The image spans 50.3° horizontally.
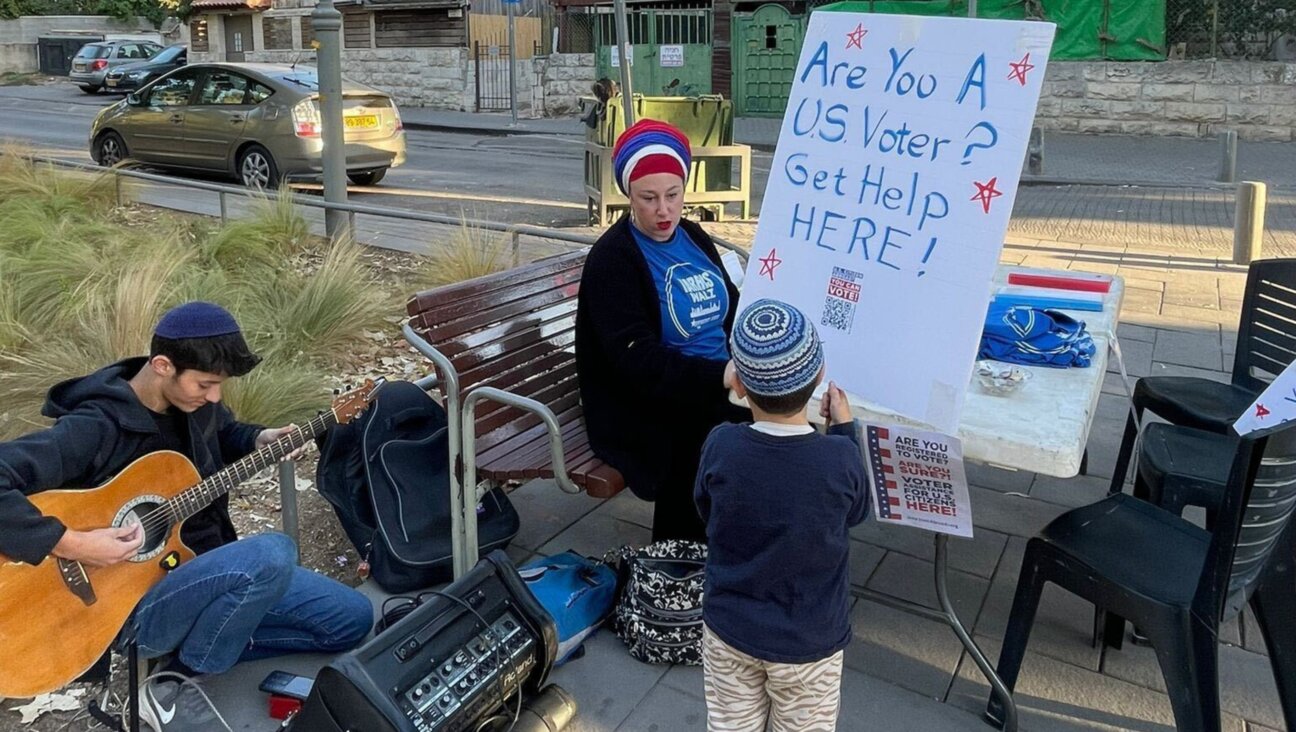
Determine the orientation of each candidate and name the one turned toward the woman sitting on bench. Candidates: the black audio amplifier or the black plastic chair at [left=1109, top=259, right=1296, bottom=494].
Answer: the black plastic chair

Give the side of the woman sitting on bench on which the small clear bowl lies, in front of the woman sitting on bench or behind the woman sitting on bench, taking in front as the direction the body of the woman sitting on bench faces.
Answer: in front

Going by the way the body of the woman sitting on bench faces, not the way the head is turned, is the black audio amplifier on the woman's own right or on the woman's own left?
on the woman's own right

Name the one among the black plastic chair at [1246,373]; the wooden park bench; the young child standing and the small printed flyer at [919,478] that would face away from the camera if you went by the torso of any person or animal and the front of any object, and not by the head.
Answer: the young child standing

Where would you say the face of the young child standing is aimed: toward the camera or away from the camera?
away from the camera

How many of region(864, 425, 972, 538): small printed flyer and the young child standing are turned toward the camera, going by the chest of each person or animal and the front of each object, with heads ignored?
1

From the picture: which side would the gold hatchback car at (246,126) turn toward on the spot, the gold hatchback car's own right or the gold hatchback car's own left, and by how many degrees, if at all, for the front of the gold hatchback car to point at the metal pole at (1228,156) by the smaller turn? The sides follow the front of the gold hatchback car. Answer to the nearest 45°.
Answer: approximately 135° to the gold hatchback car's own right

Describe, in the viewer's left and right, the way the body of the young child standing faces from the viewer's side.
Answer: facing away from the viewer

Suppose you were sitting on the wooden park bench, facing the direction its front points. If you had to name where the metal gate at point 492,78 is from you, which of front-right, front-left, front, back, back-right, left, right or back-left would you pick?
back-left

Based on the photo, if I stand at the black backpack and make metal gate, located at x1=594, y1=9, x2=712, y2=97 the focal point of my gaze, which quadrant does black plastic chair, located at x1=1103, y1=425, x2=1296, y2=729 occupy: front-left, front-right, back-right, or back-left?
back-right
